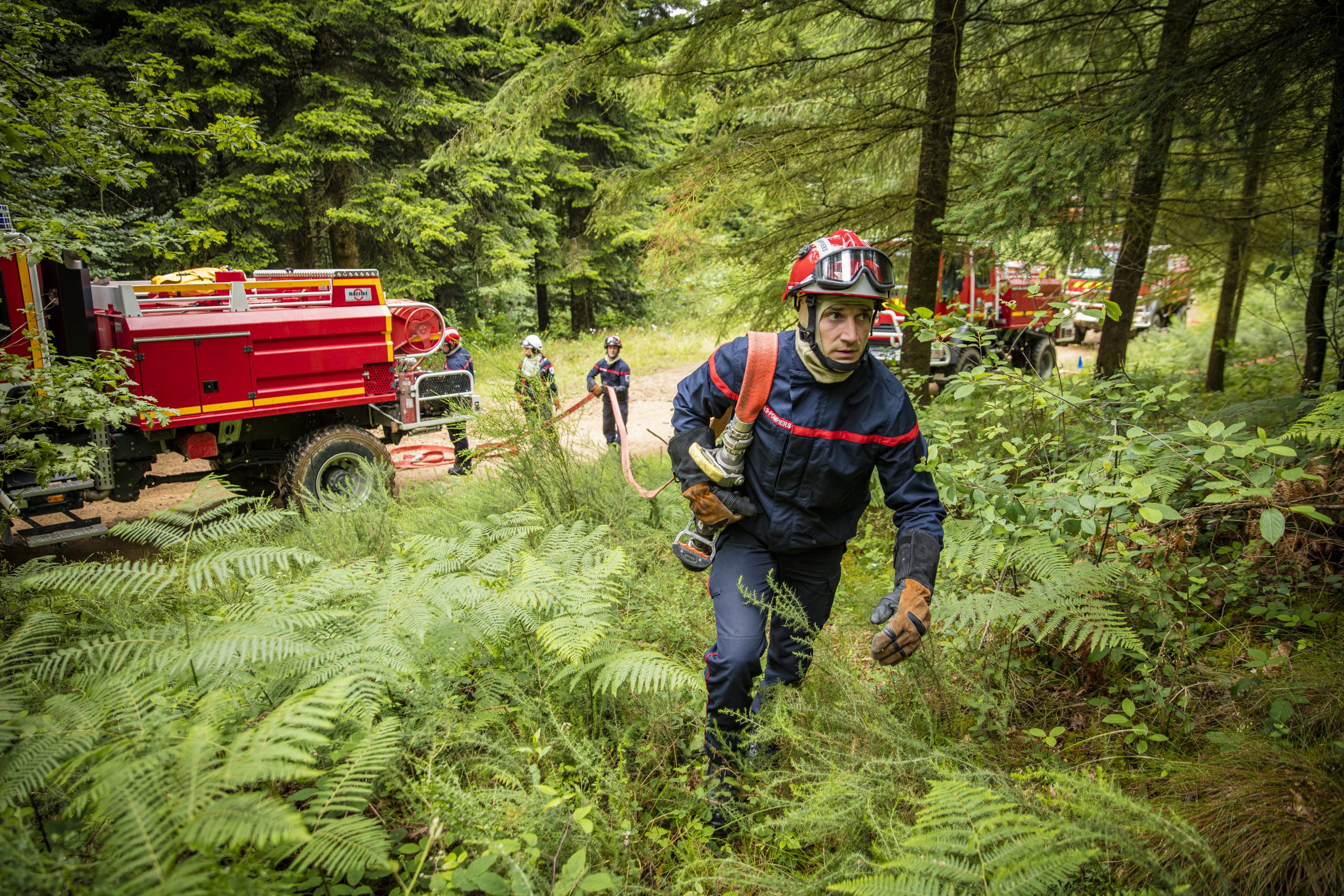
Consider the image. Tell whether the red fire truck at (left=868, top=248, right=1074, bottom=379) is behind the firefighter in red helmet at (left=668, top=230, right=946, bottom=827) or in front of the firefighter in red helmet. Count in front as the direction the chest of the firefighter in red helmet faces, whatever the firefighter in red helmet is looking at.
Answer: behind

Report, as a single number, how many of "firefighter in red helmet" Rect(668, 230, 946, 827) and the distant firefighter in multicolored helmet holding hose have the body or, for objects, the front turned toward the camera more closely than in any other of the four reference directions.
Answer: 2

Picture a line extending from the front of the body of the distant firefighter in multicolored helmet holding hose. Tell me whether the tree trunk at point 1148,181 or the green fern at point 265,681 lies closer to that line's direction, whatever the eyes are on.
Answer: the green fern

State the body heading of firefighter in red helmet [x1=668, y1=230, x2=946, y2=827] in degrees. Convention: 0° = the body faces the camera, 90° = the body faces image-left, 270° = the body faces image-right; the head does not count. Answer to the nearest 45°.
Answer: approximately 0°

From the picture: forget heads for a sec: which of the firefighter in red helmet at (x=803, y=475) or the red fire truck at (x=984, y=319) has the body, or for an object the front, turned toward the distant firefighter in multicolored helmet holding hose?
the red fire truck

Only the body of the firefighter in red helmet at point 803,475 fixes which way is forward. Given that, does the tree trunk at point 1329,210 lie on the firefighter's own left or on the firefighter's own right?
on the firefighter's own left
